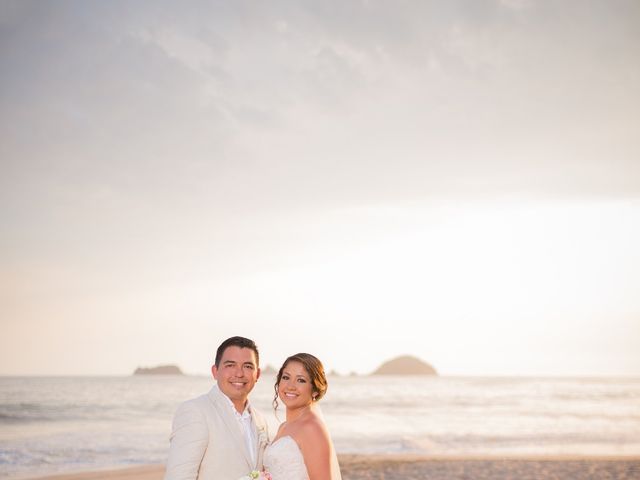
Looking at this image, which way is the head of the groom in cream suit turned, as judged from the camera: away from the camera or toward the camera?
toward the camera

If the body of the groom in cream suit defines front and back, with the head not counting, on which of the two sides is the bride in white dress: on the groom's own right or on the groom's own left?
on the groom's own left
